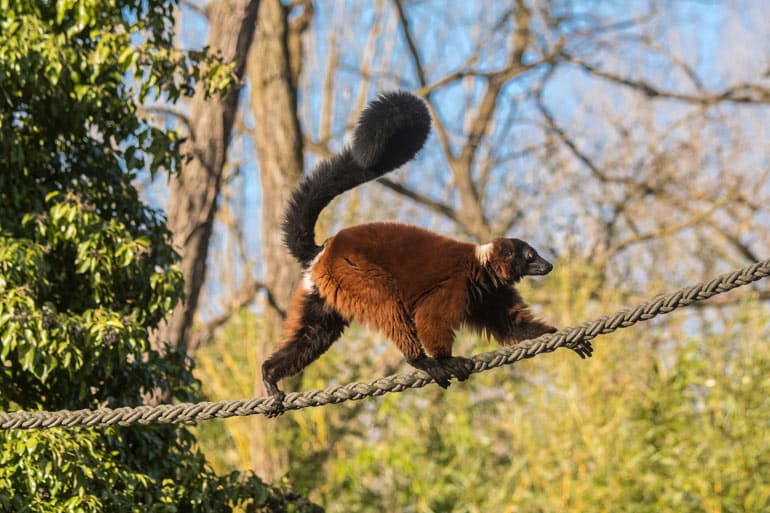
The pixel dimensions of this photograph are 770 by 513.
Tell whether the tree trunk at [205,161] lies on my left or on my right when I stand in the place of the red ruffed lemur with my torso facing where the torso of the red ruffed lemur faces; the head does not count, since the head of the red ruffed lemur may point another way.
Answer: on my left

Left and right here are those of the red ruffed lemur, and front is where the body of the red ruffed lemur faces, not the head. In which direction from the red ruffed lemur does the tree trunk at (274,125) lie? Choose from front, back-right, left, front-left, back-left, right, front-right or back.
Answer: left

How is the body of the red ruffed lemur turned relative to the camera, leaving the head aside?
to the viewer's right
